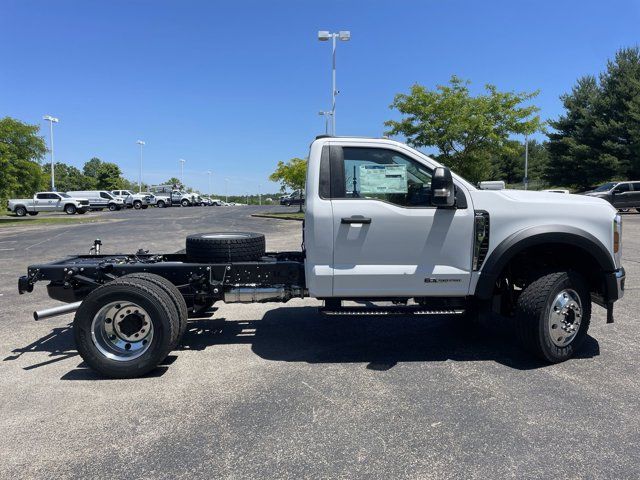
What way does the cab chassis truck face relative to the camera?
to the viewer's right

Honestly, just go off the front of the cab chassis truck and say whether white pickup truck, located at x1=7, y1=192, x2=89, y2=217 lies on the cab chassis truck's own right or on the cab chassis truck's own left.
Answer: on the cab chassis truck's own left

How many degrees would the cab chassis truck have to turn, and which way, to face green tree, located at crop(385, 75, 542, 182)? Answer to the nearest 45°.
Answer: approximately 90° to its left

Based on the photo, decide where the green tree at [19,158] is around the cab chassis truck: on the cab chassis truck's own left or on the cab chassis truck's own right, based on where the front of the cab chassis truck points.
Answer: on the cab chassis truck's own left
